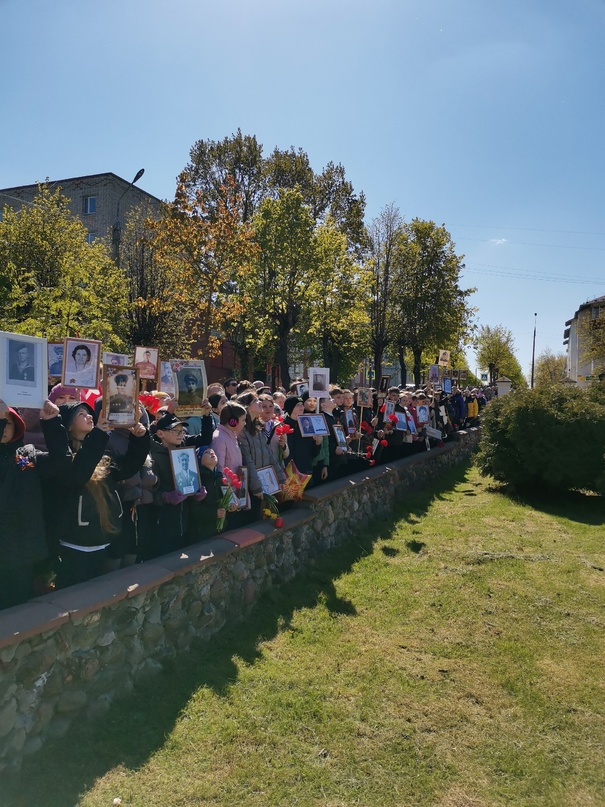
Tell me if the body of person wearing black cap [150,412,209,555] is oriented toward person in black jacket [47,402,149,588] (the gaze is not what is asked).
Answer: no

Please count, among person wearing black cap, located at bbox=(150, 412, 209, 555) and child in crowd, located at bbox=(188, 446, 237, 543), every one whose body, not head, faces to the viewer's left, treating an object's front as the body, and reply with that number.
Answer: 0

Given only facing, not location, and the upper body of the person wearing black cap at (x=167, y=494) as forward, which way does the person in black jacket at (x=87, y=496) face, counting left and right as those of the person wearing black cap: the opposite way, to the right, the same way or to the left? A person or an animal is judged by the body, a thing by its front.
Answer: the same way

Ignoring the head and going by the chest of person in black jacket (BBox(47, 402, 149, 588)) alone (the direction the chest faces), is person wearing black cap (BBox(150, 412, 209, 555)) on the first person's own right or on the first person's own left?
on the first person's own left

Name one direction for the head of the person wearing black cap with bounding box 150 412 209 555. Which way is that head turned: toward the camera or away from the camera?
toward the camera

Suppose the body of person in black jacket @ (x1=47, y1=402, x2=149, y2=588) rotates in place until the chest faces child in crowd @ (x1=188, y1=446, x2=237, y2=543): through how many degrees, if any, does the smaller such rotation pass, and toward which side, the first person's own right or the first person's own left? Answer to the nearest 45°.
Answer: approximately 90° to the first person's own left

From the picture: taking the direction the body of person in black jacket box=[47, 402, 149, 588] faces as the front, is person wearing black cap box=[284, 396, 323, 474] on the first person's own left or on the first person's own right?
on the first person's own left

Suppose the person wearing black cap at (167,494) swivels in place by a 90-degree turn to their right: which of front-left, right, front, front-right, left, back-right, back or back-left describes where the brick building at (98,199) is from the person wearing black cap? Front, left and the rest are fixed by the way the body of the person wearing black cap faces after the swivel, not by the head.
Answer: back-right

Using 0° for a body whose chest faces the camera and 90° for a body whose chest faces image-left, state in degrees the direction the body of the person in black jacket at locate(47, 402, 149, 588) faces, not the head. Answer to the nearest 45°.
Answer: approximately 315°

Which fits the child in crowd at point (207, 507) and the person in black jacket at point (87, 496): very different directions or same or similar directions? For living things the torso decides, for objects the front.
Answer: same or similar directions

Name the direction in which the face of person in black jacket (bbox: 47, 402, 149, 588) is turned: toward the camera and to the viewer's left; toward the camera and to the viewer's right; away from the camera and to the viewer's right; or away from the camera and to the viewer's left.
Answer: toward the camera and to the viewer's right

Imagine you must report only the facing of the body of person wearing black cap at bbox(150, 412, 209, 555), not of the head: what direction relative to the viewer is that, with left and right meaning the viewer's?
facing the viewer and to the right of the viewer

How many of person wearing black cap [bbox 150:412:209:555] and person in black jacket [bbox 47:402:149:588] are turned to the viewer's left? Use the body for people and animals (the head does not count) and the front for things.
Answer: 0

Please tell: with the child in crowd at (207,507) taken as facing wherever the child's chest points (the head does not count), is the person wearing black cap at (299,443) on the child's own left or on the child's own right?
on the child's own left

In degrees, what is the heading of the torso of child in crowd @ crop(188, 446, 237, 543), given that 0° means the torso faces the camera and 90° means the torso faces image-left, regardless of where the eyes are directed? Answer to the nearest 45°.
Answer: approximately 315°

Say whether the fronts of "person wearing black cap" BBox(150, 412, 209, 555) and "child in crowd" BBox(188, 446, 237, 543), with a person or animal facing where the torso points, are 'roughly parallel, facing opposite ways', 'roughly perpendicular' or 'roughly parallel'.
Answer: roughly parallel

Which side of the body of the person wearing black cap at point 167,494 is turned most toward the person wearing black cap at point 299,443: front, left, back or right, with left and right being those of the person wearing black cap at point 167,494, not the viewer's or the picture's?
left

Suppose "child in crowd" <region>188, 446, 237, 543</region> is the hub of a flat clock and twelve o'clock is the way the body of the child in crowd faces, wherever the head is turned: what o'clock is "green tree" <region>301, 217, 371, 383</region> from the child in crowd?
The green tree is roughly at 8 o'clock from the child in crowd.

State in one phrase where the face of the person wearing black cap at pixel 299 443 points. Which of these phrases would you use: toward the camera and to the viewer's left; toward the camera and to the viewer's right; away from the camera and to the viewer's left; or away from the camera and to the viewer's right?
toward the camera and to the viewer's right
